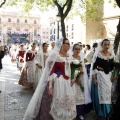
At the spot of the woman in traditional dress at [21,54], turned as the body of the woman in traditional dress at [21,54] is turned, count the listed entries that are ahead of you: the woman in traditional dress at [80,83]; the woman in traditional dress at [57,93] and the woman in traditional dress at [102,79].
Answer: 3

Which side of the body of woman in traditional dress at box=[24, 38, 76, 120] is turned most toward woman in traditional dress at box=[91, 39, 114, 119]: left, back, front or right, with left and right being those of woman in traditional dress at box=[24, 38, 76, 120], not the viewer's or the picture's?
left

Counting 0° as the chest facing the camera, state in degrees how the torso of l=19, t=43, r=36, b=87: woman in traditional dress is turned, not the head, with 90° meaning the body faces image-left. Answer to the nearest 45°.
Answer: approximately 315°

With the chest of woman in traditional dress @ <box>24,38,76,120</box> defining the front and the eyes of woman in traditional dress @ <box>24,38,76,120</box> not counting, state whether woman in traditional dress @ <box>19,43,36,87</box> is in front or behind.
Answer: behind
